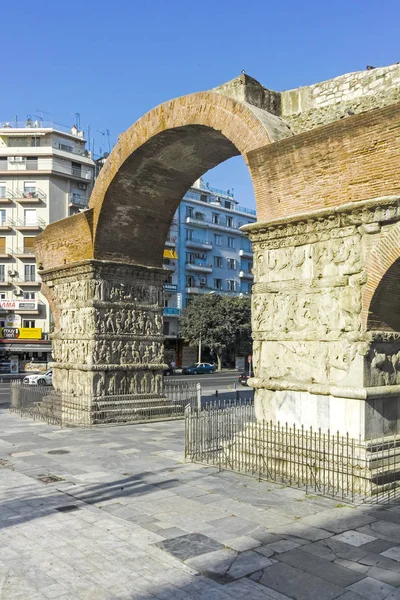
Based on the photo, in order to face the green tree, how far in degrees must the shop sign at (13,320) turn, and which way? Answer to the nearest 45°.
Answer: approximately 90° to its left

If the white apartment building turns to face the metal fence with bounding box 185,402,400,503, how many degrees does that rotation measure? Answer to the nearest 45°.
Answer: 0° — it already faces it

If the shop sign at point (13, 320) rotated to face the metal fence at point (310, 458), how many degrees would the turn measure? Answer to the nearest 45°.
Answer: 0° — it already faces it

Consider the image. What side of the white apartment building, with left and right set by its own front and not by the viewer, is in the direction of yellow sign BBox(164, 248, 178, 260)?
left

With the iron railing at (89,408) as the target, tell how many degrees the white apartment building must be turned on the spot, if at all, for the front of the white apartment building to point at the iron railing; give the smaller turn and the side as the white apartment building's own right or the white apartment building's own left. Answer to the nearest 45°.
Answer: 0° — it already faces it

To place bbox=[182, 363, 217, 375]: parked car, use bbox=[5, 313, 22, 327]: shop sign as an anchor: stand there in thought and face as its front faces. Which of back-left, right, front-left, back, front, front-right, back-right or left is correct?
left

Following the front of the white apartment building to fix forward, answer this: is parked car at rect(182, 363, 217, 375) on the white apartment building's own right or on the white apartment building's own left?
on the white apartment building's own left

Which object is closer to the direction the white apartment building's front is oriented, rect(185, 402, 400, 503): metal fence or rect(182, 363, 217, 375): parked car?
the metal fence

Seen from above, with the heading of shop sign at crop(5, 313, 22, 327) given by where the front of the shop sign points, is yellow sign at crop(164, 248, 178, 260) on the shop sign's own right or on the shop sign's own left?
on the shop sign's own left

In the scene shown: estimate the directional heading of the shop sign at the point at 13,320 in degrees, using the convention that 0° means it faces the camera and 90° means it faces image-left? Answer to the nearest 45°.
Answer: approximately 0°

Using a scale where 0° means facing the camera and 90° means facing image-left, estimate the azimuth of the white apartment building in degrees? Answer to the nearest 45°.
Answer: approximately 0°

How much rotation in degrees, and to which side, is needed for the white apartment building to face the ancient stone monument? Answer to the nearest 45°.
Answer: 0° — it already faces it
